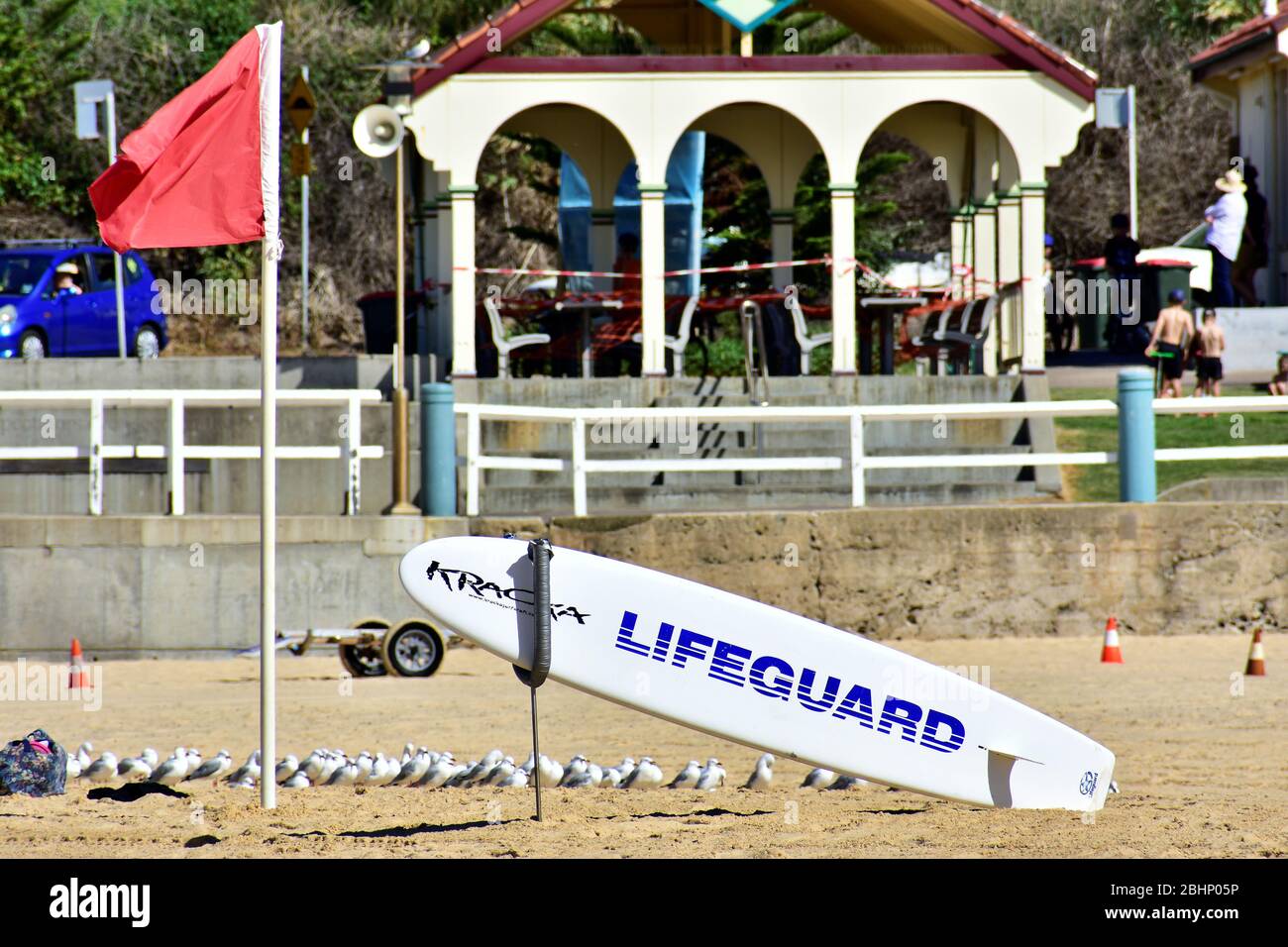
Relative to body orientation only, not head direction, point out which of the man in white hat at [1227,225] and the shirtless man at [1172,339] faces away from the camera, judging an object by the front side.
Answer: the shirtless man

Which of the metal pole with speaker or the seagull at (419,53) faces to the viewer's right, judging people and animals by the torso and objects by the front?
the seagull

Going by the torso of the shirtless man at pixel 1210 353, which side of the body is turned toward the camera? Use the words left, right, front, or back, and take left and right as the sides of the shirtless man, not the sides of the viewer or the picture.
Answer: back

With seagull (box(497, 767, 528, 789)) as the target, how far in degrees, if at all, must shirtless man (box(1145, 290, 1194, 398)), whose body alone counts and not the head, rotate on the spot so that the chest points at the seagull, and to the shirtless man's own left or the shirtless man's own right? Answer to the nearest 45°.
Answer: approximately 180°

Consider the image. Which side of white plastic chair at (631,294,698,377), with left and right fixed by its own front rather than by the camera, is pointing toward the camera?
left

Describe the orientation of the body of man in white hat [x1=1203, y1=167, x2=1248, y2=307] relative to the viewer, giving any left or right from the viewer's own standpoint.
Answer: facing to the left of the viewer

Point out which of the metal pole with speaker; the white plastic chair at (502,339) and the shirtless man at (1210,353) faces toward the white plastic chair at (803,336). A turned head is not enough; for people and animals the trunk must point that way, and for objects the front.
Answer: the white plastic chair at (502,339)

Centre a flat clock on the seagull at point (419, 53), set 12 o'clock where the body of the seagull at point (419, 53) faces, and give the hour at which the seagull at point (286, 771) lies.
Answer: the seagull at point (286, 771) is roughly at 3 o'clock from the seagull at point (419, 53).
